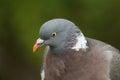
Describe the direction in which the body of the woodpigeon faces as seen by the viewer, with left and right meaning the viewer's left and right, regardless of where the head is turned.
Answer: facing the viewer and to the left of the viewer
